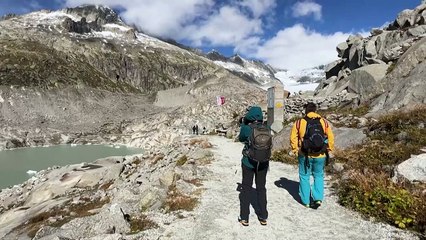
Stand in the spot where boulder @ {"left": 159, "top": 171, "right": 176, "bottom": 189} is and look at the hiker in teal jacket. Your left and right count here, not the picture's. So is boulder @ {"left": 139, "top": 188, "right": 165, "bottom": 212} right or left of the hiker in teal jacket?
right

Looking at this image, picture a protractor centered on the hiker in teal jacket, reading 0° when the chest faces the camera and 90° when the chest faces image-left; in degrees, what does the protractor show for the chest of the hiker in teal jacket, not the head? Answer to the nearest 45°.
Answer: approximately 135°

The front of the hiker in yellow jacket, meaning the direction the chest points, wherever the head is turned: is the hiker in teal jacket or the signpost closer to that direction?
the signpost

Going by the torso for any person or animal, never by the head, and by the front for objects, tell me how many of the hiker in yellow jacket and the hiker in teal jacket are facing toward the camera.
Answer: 0

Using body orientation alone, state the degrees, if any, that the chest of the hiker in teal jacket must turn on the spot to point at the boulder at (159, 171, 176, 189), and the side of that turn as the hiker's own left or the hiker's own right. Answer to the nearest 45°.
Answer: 0° — they already face it

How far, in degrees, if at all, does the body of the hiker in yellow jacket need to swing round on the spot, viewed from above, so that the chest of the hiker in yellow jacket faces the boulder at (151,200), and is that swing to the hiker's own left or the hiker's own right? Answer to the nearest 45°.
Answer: approximately 90° to the hiker's own left

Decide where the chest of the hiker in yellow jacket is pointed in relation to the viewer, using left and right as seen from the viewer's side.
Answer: facing away from the viewer

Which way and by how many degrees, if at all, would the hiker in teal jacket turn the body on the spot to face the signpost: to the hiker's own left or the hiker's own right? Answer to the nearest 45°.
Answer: approximately 45° to the hiker's own right
